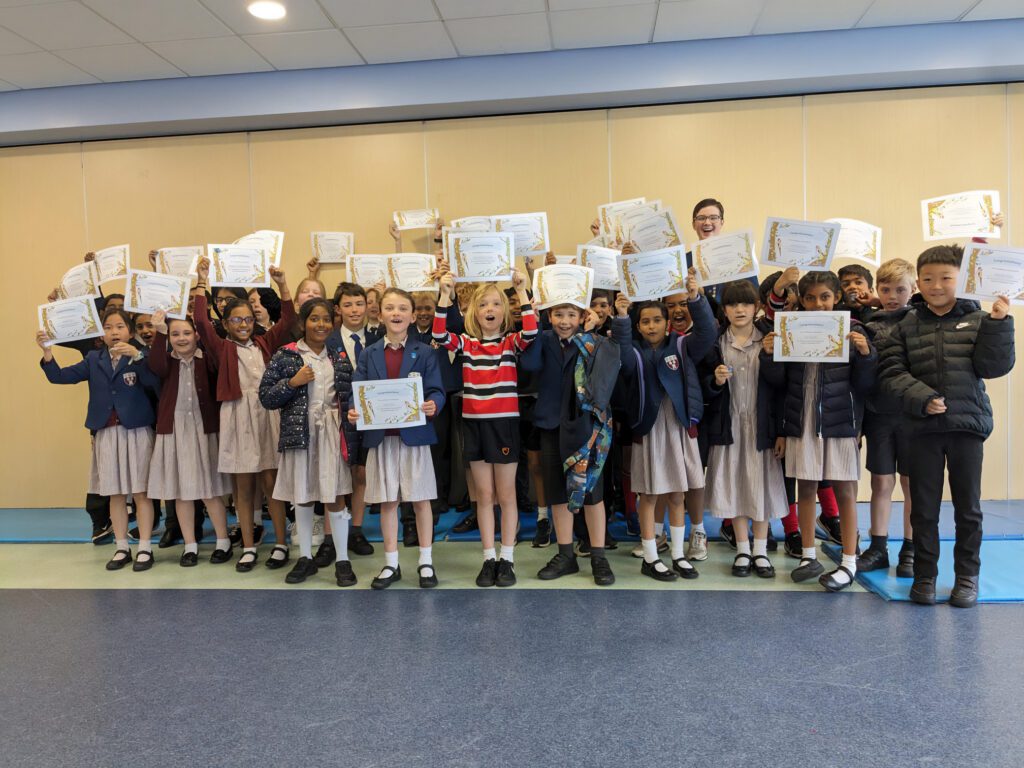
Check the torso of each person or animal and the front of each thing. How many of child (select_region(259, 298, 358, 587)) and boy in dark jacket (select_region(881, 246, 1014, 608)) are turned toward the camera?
2

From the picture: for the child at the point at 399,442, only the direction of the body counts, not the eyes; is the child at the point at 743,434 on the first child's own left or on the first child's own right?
on the first child's own left

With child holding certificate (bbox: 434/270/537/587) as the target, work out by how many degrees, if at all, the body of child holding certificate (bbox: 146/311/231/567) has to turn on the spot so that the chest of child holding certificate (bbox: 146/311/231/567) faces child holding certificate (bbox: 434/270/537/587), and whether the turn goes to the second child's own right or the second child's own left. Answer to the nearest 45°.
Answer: approximately 45° to the second child's own left

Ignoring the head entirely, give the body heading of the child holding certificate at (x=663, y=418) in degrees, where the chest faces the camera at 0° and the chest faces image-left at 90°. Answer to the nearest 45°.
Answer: approximately 0°

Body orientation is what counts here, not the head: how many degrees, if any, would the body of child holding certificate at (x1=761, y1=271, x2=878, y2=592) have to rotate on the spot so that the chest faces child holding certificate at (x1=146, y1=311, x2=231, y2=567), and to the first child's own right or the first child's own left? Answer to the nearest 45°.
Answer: approximately 90° to the first child's own right

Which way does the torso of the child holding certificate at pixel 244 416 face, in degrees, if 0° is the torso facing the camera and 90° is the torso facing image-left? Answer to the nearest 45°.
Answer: approximately 0°
